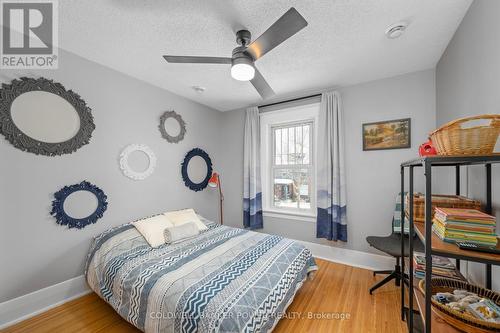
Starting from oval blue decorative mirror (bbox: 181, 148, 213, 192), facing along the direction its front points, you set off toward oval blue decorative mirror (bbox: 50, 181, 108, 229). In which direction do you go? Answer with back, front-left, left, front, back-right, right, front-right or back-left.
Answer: right

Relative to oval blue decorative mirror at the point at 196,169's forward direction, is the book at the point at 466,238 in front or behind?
in front

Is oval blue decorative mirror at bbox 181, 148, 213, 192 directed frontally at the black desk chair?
yes

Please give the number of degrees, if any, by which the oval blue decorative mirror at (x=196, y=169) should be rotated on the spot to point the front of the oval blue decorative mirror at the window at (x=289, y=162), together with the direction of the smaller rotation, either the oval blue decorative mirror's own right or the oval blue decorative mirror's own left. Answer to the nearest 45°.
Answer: approximately 45° to the oval blue decorative mirror's own left

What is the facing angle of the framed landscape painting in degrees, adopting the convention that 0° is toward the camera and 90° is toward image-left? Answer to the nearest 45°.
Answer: approximately 45°

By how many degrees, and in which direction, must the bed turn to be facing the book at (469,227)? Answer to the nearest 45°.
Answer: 0° — it already faces it

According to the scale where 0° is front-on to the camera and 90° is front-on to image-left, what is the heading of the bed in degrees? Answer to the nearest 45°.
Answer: approximately 315°

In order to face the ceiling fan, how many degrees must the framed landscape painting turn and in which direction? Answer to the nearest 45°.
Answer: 0° — it already faces it

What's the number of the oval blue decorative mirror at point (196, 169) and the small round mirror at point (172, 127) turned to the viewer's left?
0

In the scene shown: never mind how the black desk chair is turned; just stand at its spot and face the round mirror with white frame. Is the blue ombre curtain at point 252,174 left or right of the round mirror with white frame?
right

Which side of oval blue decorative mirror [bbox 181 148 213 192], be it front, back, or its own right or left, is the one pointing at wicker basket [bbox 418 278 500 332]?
front

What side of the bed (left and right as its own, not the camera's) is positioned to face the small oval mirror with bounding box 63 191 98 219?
back

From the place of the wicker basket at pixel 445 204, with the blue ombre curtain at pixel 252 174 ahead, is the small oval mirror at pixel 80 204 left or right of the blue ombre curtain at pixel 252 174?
left
